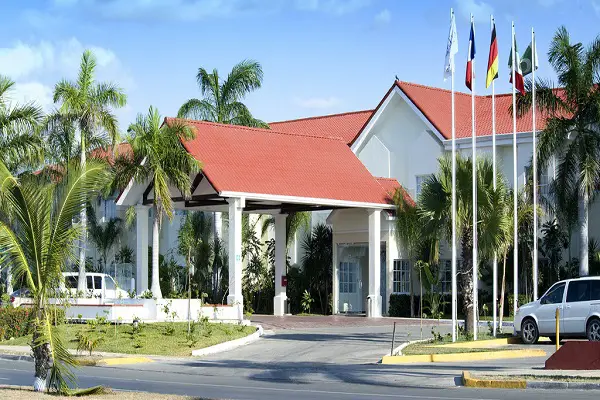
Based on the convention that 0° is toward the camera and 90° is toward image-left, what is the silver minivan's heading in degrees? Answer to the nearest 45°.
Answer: approximately 90°

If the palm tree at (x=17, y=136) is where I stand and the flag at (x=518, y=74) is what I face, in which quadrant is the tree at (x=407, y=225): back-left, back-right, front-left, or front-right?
front-left
